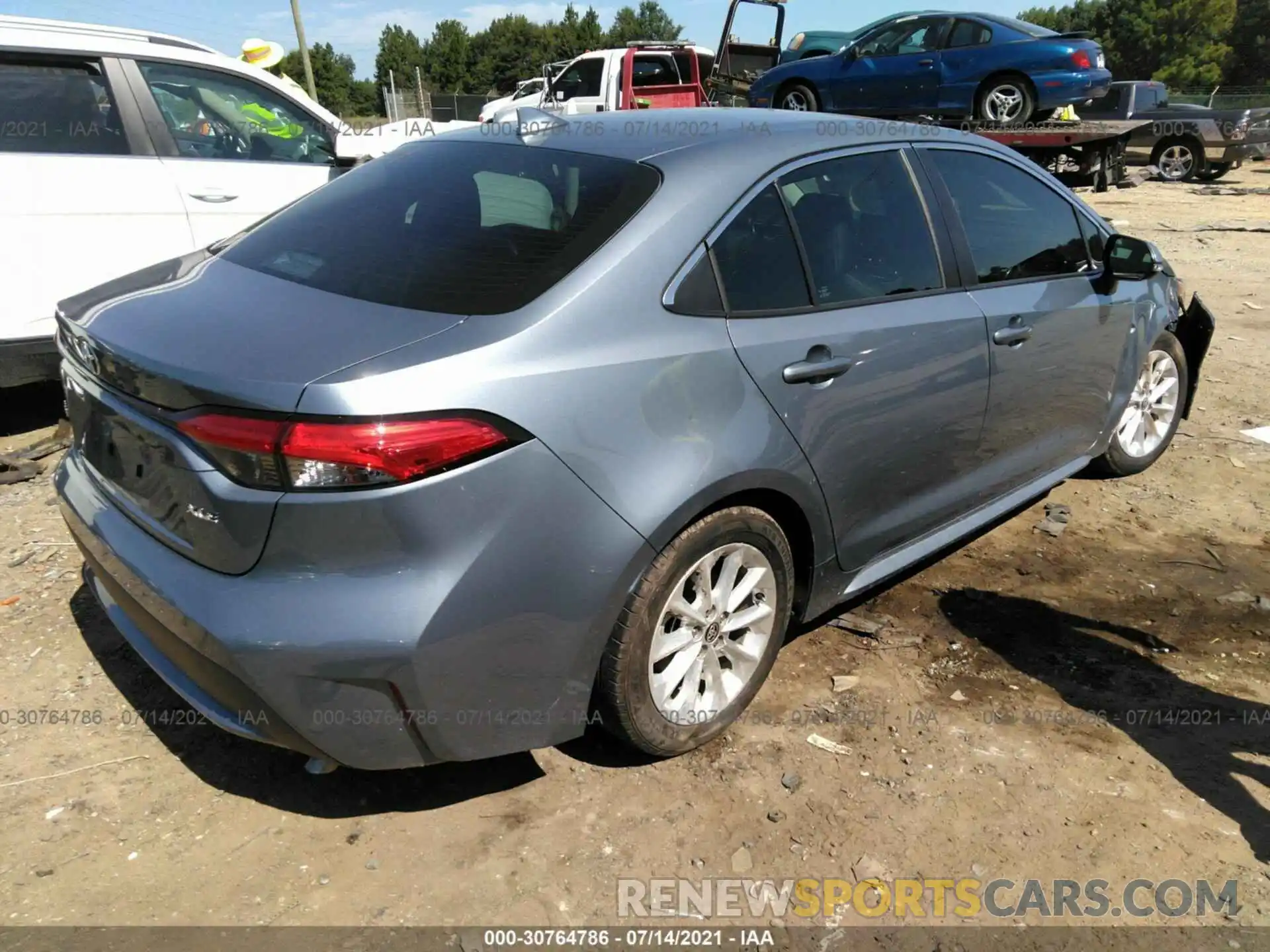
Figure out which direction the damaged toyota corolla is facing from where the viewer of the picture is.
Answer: facing away from the viewer and to the right of the viewer

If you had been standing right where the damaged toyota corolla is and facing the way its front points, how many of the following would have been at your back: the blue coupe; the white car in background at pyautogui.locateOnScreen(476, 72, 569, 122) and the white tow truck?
0

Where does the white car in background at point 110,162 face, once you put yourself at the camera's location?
facing to the right of the viewer

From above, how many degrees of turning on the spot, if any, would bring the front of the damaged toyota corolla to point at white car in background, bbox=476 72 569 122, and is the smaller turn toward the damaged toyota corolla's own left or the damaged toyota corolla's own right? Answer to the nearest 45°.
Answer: approximately 45° to the damaged toyota corolla's own left

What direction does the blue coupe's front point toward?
to the viewer's left

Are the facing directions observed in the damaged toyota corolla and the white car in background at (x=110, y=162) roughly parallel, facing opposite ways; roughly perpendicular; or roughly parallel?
roughly parallel

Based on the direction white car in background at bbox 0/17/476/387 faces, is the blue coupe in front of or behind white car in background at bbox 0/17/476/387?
in front

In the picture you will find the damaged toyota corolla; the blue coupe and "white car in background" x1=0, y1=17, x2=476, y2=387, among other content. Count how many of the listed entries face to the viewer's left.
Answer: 1

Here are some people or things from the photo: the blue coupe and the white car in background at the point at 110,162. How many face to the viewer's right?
1

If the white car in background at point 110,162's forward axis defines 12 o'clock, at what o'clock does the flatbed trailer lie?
The flatbed trailer is roughly at 11 o'clock from the white car in background.

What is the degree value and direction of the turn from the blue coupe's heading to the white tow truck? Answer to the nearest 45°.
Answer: approximately 45° to its right

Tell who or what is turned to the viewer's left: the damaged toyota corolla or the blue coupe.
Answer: the blue coupe

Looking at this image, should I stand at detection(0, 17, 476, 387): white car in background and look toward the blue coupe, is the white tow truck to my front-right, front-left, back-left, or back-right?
front-left

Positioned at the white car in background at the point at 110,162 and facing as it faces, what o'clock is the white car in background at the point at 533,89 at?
the white car in background at the point at 533,89 is roughly at 10 o'clock from the white car in background at the point at 110,162.

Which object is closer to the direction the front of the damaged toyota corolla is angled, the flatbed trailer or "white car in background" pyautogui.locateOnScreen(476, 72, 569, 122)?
the flatbed trailer

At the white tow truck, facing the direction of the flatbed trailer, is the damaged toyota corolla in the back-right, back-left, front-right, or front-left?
front-right

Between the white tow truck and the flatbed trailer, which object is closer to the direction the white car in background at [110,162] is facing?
the flatbed trailer

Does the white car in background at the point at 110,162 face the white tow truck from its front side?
no

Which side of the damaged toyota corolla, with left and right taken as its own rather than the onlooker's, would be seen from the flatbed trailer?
front
